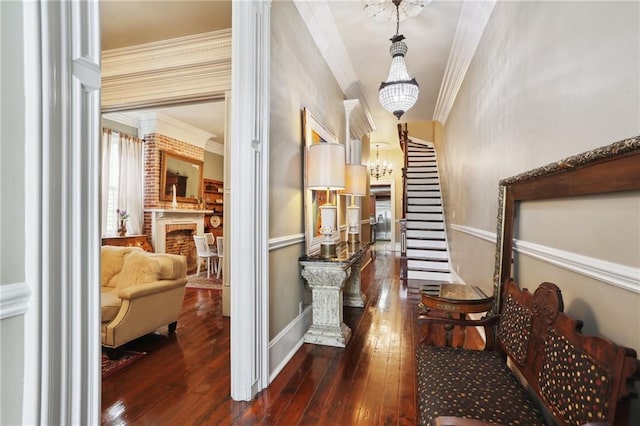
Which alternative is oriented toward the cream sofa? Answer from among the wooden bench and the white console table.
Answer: the wooden bench

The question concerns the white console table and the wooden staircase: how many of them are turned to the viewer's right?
1

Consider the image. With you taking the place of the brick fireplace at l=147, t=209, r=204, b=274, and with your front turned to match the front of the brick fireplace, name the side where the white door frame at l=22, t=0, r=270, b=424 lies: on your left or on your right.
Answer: on your right

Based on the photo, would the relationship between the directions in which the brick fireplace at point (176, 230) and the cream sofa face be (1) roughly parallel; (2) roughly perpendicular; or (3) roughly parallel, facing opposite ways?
roughly perpendicular

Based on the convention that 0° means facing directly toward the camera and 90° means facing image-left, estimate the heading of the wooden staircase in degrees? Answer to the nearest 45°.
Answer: approximately 0°

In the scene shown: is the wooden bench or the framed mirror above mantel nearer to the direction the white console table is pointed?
the wooden bench

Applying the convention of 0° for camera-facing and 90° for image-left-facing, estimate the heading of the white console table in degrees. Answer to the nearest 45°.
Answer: approximately 270°

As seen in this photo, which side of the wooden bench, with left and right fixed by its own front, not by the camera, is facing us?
left
